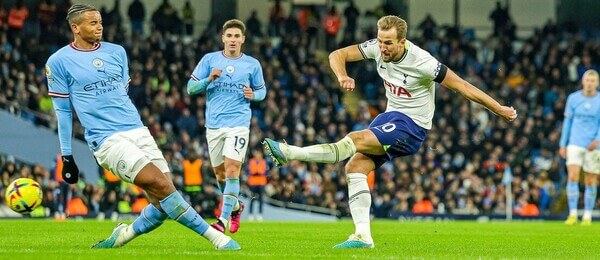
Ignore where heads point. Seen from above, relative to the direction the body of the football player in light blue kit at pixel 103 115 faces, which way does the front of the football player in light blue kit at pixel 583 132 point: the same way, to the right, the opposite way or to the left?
to the right

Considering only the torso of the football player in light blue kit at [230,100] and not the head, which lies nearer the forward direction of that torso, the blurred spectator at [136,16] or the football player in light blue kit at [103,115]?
the football player in light blue kit

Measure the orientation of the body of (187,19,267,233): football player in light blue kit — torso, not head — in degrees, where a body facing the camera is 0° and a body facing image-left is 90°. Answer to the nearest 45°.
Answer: approximately 0°

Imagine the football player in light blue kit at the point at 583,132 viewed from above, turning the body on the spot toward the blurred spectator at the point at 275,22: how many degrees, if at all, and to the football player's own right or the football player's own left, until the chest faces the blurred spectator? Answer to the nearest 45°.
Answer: approximately 135° to the football player's own right

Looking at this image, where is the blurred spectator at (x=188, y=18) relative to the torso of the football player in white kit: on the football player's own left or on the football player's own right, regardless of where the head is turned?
on the football player's own right

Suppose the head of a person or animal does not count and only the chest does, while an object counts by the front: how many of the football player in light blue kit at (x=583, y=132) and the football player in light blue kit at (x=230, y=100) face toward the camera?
2

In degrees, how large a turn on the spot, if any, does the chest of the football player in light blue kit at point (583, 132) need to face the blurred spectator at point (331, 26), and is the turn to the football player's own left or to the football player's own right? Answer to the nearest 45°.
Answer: approximately 135° to the football player's own right

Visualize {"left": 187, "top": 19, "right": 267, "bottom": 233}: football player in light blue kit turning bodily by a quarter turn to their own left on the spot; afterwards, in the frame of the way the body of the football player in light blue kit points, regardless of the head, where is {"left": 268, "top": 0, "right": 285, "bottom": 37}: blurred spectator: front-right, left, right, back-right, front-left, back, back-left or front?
left
